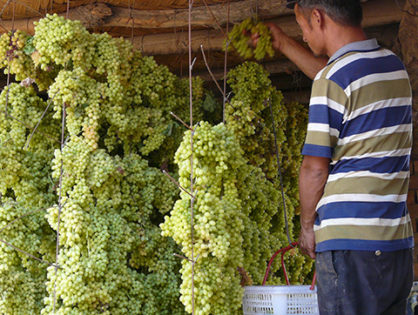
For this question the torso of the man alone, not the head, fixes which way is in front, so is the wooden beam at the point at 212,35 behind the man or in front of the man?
in front

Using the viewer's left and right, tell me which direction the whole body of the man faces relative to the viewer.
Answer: facing away from the viewer and to the left of the viewer

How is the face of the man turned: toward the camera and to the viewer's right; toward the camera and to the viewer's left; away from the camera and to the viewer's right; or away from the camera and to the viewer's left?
away from the camera and to the viewer's left

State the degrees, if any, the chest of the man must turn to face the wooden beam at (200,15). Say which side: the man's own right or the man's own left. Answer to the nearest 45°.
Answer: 0° — they already face it

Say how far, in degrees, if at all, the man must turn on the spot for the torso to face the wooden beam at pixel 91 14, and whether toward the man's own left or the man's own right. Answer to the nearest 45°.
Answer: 0° — they already face it
